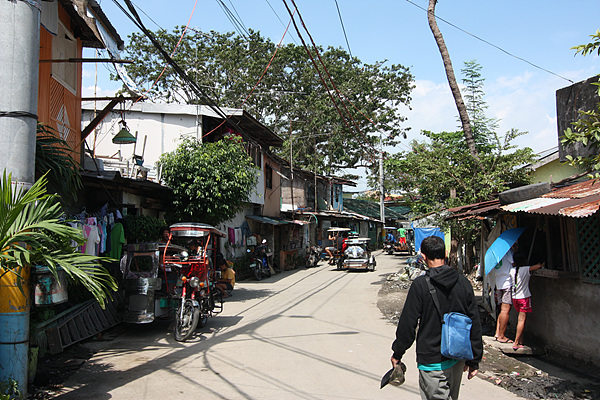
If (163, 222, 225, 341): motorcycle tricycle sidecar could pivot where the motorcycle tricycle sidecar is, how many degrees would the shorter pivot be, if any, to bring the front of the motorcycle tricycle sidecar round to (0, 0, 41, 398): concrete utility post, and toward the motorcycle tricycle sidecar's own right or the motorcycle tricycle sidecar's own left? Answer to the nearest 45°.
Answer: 0° — it already faces it

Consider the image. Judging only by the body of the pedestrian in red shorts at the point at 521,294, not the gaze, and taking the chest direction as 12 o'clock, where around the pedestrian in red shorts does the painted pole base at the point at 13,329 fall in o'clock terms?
The painted pole base is roughly at 6 o'clock from the pedestrian in red shorts.

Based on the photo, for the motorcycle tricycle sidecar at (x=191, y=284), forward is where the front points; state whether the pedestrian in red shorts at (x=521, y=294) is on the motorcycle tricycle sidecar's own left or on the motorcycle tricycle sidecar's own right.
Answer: on the motorcycle tricycle sidecar's own left

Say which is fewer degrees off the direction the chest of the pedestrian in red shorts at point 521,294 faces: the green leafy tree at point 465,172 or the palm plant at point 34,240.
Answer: the green leafy tree

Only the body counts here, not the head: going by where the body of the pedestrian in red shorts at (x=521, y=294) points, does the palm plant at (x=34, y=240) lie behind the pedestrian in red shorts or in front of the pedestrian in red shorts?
behind

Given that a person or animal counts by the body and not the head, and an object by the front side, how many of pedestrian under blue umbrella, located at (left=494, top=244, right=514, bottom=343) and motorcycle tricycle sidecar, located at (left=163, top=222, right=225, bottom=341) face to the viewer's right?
1

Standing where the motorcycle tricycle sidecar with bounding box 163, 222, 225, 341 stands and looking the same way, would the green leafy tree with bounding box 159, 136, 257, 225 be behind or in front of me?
behind

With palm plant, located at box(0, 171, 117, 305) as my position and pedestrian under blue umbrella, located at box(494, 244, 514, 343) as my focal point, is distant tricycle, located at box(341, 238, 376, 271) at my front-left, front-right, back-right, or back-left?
front-left

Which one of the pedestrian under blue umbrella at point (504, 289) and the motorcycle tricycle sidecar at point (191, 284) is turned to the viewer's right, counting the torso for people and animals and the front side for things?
the pedestrian under blue umbrella

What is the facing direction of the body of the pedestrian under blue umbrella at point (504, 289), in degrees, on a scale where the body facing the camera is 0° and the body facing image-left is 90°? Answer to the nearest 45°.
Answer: approximately 270°

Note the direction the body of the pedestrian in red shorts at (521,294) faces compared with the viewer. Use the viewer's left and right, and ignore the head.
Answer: facing away from the viewer and to the right of the viewer

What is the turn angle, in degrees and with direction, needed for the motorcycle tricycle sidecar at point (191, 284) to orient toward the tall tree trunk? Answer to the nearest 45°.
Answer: approximately 135° to its left

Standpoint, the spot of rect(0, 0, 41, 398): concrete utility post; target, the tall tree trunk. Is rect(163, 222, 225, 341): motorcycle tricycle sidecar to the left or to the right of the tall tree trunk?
left

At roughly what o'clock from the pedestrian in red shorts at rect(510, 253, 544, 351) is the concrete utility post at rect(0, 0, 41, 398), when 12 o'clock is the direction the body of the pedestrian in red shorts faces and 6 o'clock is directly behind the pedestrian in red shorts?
The concrete utility post is roughly at 6 o'clock from the pedestrian in red shorts.
